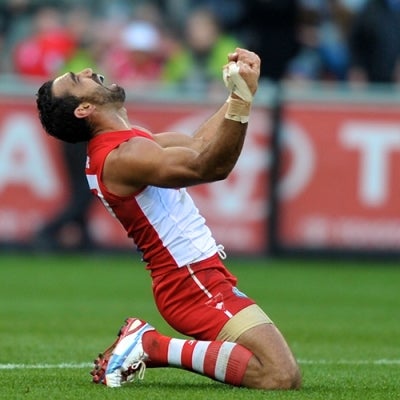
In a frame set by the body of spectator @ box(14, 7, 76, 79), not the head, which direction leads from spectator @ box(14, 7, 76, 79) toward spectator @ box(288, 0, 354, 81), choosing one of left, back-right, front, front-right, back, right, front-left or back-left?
left

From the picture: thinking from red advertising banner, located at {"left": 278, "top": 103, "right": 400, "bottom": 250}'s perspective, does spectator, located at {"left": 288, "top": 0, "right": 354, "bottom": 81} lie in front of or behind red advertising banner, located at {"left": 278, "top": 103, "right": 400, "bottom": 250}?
behind

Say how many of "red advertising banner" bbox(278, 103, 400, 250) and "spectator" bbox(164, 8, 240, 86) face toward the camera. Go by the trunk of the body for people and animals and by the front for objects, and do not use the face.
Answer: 2

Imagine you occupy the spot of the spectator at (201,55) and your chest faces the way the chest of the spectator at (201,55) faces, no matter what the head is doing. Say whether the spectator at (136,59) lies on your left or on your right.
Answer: on your right
